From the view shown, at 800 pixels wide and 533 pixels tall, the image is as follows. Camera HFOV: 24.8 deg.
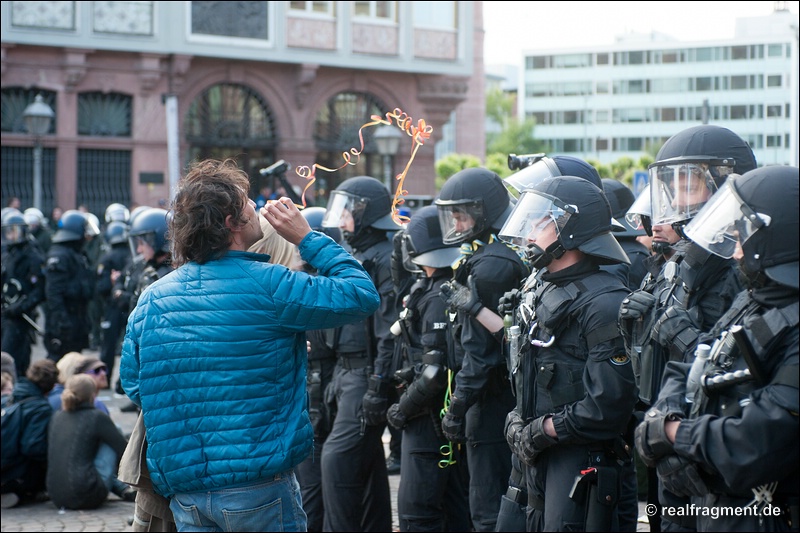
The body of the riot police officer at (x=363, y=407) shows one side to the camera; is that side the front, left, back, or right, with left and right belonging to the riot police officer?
left

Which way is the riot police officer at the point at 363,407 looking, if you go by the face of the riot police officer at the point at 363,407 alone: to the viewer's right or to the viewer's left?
to the viewer's left

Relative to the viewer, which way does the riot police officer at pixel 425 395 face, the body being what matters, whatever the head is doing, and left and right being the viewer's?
facing to the left of the viewer

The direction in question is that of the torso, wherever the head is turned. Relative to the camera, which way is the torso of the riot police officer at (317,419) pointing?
to the viewer's left

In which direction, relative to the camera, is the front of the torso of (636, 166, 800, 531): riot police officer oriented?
to the viewer's left

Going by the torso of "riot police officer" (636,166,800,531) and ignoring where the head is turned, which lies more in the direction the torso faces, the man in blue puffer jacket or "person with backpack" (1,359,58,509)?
the man in blue puffer jacket

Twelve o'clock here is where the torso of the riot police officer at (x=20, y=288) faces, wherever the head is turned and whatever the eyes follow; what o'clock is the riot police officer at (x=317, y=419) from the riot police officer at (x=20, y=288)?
the riot police officer at (x=317, y=419) is roughly at 10 o'clock from the riot police officer at (x=20, y=288).

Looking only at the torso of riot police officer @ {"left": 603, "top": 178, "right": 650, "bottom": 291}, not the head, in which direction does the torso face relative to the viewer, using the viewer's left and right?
facing to the left of the viewer
